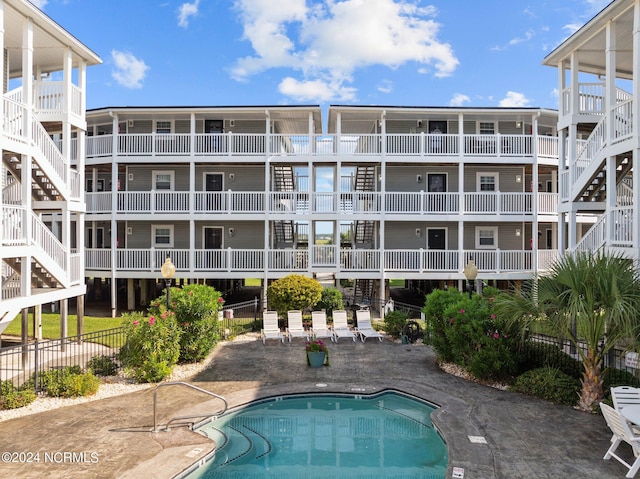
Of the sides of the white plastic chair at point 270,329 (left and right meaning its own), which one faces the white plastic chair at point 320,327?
left

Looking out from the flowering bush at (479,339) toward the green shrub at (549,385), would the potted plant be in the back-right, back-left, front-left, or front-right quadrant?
back-right

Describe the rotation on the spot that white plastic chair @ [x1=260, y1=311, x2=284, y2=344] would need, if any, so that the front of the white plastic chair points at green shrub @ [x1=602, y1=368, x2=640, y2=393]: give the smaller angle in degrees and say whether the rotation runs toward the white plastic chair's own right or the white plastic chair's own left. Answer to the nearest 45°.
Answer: approximately 45° to the white plastic chair's own left

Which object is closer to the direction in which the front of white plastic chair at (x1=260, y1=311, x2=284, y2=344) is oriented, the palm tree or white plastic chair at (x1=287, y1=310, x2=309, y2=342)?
the palm tree

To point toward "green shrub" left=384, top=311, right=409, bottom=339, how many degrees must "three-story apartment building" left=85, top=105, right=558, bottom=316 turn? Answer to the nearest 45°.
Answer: approximately 45° to its left
